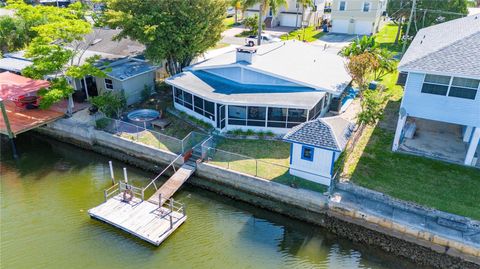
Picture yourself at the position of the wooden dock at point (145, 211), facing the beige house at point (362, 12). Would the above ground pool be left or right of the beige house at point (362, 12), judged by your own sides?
left

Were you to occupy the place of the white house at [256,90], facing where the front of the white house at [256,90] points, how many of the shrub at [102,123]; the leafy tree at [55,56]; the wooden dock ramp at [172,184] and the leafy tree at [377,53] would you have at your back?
1

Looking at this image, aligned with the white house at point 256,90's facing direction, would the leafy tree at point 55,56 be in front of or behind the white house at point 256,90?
in front
